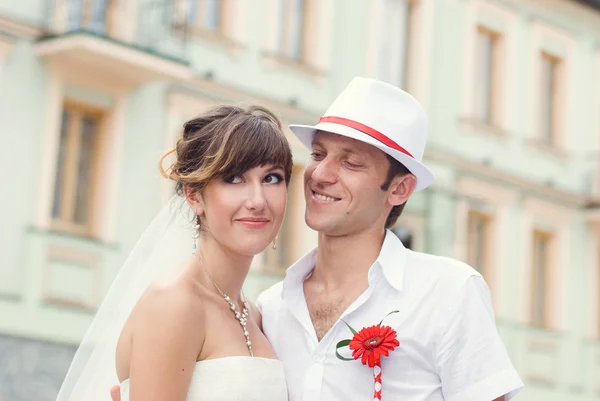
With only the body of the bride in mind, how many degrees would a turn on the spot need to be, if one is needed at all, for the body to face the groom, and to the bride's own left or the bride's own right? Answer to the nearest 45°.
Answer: approximately 45° to the bride's own left

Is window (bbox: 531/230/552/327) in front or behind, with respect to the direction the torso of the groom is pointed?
behind

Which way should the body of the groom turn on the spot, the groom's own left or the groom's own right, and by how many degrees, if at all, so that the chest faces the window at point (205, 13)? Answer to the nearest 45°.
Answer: approximately 135° to the groom's own right

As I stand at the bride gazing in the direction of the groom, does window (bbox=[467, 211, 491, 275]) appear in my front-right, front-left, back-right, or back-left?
front-left

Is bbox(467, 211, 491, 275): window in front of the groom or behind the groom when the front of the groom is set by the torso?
behind

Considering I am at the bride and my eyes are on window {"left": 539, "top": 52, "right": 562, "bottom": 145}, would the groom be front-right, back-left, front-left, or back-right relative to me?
front-right

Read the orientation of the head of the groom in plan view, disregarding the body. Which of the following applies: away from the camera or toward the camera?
toward the camera

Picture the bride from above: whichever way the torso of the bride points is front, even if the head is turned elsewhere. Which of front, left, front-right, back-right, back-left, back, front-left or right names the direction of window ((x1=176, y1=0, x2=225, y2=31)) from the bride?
back-left

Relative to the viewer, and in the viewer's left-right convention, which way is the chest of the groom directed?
facing the viewer and to the left of the viewer

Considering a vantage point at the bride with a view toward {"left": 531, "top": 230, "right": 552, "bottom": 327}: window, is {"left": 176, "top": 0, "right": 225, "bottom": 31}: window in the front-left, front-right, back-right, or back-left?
front-left

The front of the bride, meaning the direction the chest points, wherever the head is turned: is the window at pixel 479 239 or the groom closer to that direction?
the groom

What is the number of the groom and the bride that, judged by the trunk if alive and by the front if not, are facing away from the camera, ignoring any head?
0

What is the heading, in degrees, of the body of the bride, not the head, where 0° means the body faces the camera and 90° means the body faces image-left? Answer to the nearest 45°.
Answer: approximately 315°
